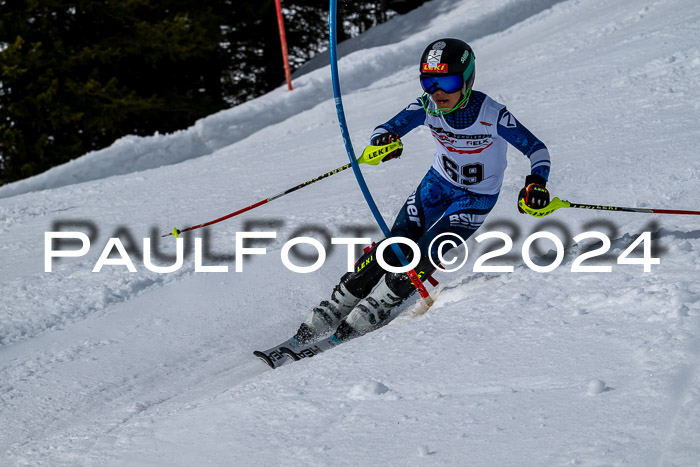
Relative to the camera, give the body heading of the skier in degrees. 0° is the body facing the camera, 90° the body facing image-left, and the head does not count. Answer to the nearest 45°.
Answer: approximately 45°
